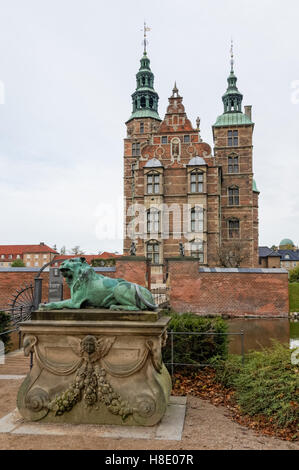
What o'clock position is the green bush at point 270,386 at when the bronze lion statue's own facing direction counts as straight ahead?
The green bush is roughly at 6 o'clock from the bronze lion statue.

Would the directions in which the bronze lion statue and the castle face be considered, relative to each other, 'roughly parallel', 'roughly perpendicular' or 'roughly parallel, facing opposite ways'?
roughly perpendicular

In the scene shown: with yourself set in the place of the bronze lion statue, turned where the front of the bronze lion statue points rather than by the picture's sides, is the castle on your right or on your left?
on your right

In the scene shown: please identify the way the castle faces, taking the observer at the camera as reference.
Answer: facing the viewer

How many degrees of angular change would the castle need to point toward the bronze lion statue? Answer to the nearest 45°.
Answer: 0° — it already faces it

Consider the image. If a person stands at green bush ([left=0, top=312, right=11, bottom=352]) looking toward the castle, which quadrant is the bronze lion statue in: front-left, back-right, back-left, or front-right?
back-right

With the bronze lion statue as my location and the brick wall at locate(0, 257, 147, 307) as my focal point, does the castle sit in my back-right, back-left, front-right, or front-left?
front-right

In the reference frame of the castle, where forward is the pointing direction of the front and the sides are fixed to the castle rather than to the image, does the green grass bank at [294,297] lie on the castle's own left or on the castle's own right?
on the castle's own left

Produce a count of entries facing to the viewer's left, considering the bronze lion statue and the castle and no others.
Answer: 1

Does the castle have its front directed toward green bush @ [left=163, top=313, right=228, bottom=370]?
yes

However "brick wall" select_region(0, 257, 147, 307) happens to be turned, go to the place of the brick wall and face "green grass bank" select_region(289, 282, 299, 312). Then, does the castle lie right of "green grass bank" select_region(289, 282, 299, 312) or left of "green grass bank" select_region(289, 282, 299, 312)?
left

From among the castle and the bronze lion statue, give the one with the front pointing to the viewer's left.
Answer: the bronze lion statue

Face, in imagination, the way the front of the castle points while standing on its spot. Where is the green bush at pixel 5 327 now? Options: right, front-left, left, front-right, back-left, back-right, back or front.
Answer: front

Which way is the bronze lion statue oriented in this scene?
to the viewer's left

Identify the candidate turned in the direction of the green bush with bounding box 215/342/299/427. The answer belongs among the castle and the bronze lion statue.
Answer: the castle

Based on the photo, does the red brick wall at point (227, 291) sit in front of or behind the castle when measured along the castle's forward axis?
in front

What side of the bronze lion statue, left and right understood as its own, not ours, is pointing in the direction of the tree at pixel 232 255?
right

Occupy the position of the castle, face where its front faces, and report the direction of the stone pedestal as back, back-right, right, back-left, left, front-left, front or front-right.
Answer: front

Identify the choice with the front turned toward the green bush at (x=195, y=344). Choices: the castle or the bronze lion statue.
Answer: the castle
